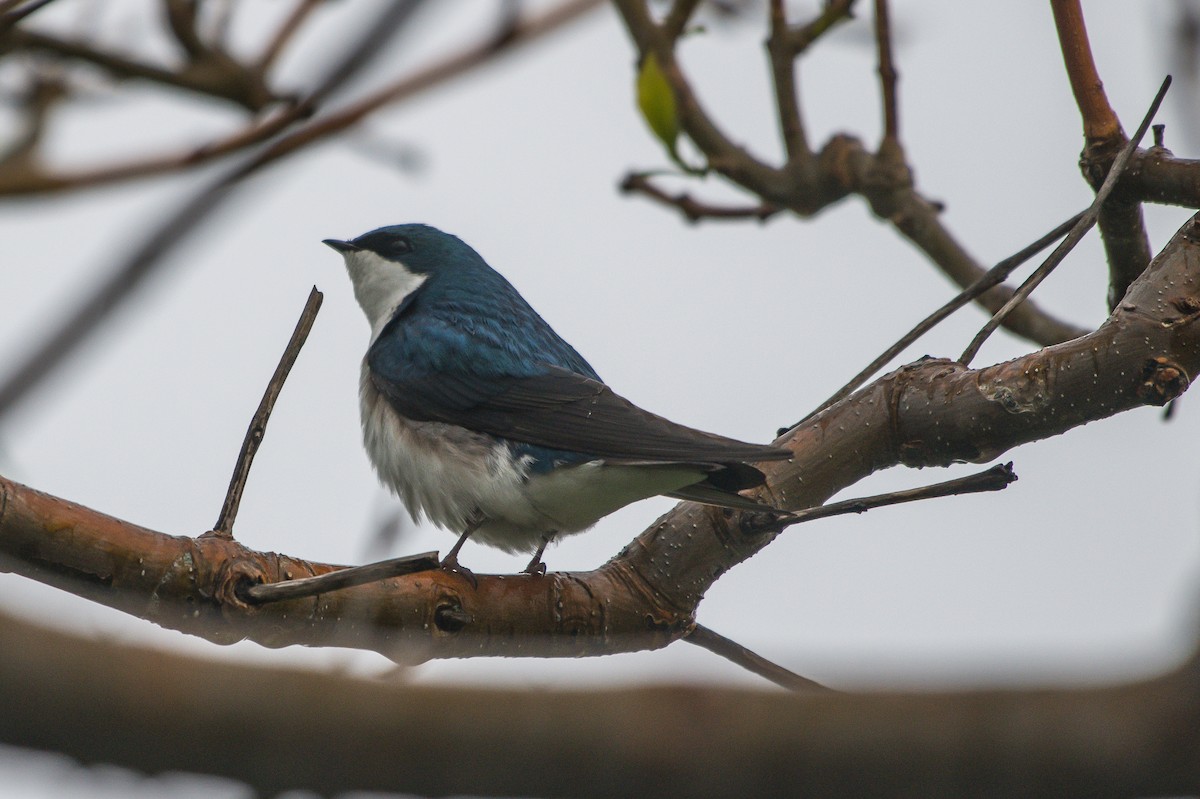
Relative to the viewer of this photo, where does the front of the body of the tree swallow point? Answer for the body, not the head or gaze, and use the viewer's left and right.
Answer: facing to the left of the viewer

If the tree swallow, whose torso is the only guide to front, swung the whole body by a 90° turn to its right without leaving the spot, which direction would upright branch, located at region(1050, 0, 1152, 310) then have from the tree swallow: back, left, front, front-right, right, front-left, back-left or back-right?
back-right

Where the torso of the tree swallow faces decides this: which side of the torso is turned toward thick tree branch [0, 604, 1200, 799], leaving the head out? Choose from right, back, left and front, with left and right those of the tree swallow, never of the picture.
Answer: left
